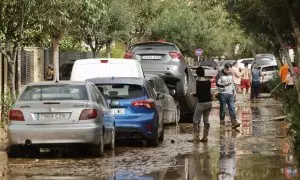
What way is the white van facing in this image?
away from the camera

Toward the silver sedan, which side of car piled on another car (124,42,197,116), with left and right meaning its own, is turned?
back

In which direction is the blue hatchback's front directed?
away from the camera

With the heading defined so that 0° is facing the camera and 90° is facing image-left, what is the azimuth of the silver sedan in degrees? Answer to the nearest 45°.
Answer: approximately 180°

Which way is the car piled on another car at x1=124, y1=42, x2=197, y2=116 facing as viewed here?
away from the camera

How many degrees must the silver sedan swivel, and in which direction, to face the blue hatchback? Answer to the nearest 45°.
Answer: approximately 45° to its right

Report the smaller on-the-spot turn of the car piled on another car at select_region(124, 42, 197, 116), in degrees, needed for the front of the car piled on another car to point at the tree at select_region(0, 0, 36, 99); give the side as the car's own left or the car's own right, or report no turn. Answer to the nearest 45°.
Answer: approximately 135° to the car's own left

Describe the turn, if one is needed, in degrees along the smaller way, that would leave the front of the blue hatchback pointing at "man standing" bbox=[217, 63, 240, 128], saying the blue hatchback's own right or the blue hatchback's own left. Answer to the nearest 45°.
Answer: approximately 45° to the blue hatchback's own right
